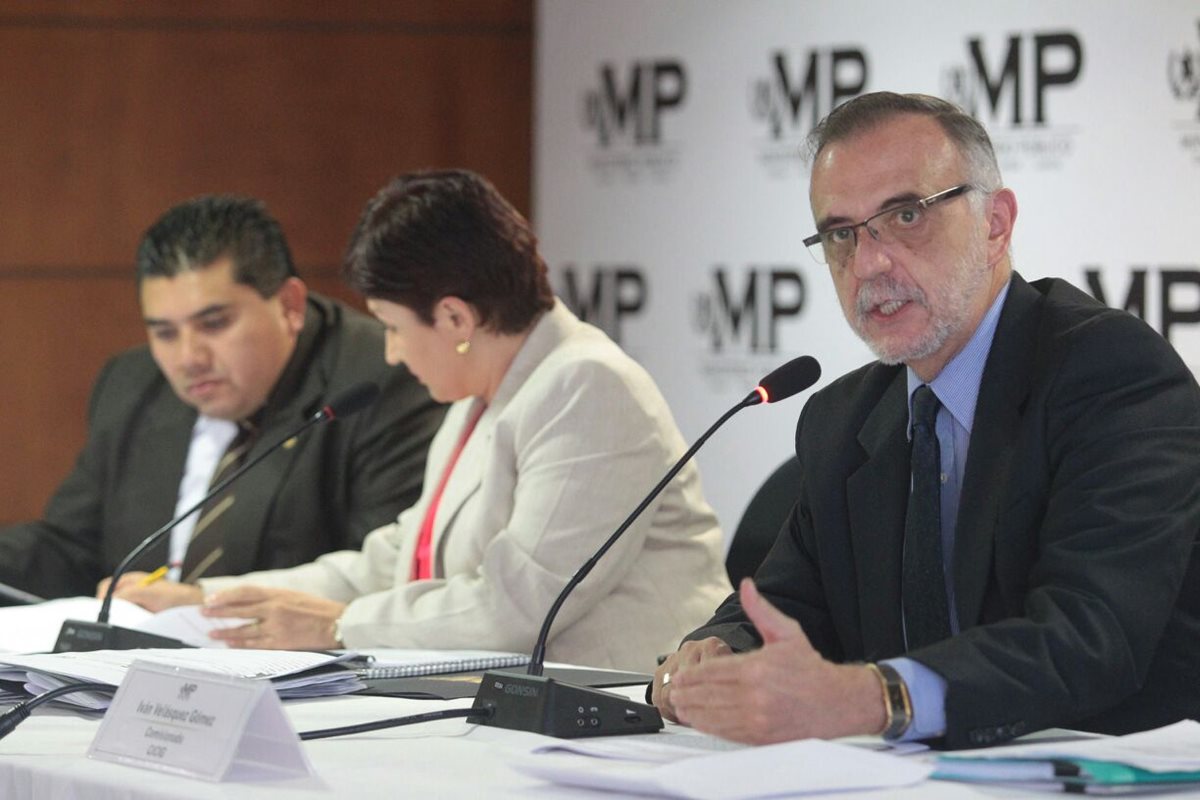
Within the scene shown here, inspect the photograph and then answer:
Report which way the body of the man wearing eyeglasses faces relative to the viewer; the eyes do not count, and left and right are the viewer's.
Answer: facing the viewer and to the left of the viewer

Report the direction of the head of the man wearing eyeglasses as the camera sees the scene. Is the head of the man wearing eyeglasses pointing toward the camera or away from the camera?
toward the camera

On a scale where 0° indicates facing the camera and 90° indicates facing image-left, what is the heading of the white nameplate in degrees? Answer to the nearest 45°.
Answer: approximately 45°

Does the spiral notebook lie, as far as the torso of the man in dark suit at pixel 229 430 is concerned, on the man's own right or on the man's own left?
on the man's own left

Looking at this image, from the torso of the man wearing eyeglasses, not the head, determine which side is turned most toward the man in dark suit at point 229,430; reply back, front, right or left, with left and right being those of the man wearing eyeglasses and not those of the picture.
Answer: right

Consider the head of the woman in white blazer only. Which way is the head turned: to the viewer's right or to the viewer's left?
to the viewer's left

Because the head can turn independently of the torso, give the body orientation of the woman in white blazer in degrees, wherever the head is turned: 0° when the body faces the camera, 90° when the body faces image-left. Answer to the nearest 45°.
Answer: approximately 90°

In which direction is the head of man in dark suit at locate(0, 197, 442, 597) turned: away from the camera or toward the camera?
toward the camera

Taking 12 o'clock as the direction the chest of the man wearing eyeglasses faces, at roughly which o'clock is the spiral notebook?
The spiral notebook is roughly at 2 o'clock from the man wearing eyeglasses.

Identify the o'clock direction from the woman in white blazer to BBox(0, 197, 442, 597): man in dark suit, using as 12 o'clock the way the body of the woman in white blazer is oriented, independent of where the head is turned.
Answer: The man in dark suit is roughly at 2 o'clock from the woman in white blazer.

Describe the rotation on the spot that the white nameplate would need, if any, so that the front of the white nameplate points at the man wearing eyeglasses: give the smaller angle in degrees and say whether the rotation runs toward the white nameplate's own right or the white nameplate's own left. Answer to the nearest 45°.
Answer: approximately 135° to the white nameplate's own left

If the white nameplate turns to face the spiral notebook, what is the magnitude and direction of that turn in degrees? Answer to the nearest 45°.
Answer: approximately 180°

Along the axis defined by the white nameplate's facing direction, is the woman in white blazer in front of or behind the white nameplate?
behind

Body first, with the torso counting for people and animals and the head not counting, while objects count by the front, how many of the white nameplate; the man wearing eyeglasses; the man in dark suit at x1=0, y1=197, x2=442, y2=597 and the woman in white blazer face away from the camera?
0

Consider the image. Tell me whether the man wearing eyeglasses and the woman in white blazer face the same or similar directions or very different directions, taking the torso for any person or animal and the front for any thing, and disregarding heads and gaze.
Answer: same or similar directions
